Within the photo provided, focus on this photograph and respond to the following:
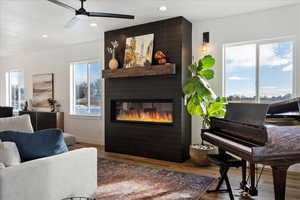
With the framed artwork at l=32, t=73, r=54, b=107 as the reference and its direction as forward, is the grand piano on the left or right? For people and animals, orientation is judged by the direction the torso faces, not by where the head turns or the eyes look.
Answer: on its left

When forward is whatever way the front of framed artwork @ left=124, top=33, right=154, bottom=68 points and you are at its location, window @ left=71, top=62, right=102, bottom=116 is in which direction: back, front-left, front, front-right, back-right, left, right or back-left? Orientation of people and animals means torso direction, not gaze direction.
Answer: right

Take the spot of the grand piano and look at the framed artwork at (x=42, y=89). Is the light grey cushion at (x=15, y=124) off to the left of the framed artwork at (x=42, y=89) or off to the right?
left

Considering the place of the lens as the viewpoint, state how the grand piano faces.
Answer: facing the viewer and to the left of the viewer

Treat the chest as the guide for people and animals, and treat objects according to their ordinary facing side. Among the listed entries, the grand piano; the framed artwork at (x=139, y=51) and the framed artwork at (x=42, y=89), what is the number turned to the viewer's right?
0

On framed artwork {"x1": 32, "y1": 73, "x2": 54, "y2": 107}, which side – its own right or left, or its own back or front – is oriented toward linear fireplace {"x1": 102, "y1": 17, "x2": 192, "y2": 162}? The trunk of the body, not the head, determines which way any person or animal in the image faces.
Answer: left

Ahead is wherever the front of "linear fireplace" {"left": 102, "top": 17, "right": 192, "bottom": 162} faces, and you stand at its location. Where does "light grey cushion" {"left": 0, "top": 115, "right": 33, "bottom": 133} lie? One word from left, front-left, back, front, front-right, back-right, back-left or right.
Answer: front

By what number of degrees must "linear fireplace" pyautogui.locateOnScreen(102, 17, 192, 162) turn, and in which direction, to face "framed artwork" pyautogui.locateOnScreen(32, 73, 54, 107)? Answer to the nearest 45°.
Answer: approximately 90° to its right

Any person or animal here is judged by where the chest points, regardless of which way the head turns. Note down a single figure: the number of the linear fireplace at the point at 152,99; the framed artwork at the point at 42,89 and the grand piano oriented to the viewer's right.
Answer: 0

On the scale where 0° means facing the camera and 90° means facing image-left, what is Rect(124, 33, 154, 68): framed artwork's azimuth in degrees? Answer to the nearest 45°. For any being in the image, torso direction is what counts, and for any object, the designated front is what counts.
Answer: approximately 45°

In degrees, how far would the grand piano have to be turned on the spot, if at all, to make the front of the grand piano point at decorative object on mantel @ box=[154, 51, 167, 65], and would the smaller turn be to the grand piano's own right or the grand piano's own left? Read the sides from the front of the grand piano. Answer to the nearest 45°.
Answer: approximately 90° to the grand piano's own right

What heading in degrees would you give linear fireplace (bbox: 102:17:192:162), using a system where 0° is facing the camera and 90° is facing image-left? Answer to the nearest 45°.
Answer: approximately 45°

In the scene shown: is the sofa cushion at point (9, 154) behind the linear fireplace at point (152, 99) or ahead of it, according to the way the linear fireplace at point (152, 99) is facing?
ahead
